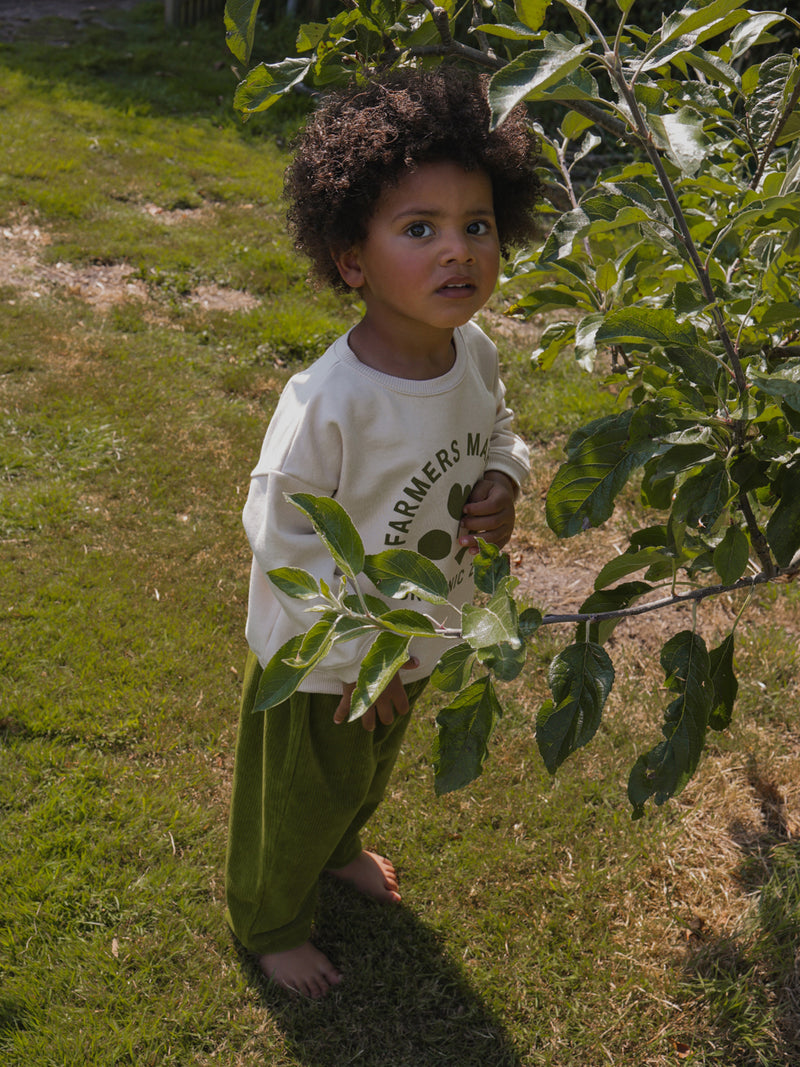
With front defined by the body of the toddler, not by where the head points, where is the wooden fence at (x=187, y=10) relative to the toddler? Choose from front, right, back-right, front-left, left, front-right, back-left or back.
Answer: back-left

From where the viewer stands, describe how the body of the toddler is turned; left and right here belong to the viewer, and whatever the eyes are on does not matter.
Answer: facing the viewer and to the right of the viewer
